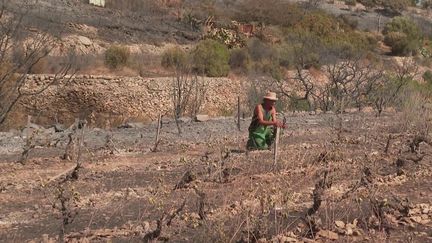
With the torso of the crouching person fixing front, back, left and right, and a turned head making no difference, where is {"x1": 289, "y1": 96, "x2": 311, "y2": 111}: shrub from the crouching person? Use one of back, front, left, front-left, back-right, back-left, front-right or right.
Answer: back-left

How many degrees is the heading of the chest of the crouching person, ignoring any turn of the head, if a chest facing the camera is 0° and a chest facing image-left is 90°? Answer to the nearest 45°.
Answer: approximately 315°

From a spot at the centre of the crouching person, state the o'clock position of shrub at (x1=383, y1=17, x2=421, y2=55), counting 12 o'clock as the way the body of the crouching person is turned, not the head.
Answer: The shrub is roughly at 8 o'clock from the crouching person.

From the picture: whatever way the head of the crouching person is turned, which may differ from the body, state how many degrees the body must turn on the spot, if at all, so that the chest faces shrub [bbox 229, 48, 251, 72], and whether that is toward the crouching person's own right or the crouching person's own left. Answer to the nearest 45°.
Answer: approximately 135° to the crouching person's own left

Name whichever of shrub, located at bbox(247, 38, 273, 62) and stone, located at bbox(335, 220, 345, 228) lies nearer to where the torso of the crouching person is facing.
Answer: the stone

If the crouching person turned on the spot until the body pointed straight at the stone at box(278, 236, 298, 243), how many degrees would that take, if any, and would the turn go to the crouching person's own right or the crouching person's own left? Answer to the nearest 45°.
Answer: approximately 45° to the crouching person's own right

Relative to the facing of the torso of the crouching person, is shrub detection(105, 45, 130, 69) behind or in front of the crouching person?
behind

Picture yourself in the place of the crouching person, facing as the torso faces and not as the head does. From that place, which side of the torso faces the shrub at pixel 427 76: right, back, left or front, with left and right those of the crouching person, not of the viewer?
left

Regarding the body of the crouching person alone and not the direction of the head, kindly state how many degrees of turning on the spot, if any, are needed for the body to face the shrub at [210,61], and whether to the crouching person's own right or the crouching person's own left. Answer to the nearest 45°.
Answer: approximately 135° to the crouching person's own left

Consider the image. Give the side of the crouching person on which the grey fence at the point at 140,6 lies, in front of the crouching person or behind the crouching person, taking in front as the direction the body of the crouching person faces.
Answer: behind

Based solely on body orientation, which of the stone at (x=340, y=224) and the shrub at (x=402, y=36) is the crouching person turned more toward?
the stone

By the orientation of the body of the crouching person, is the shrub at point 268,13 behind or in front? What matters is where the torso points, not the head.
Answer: behind
